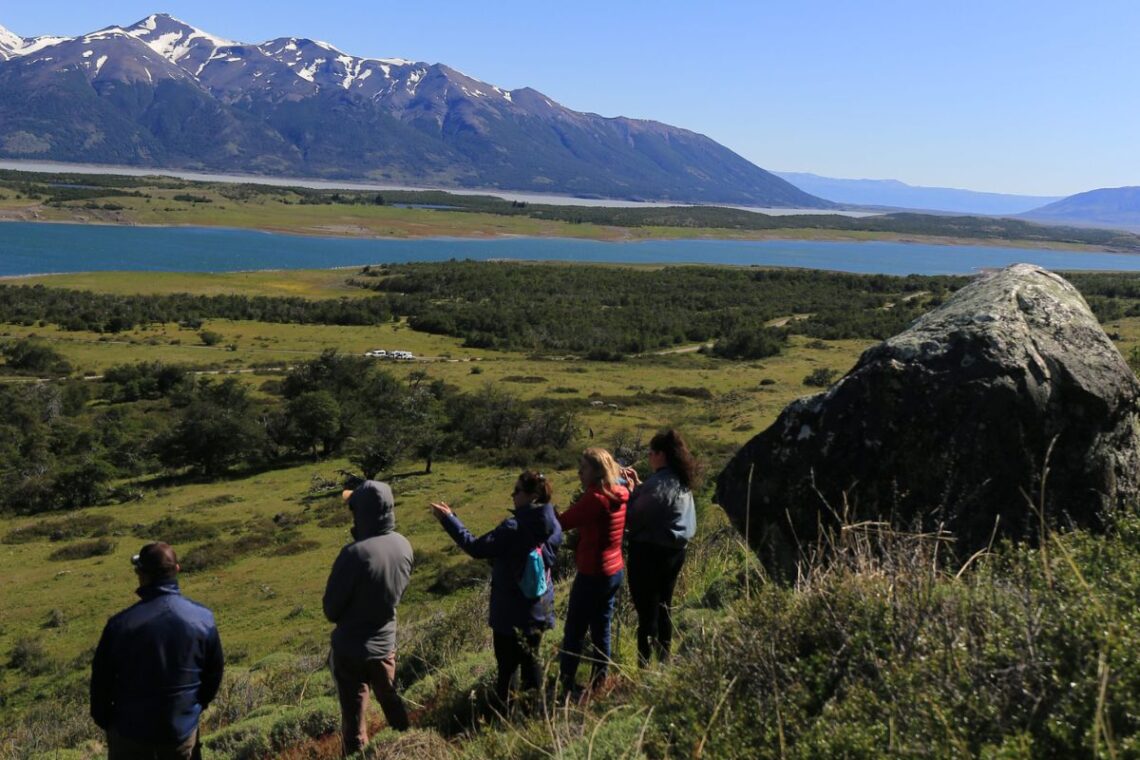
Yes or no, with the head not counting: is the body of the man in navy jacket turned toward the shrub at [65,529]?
yes

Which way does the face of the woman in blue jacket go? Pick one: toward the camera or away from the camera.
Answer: away from the camera

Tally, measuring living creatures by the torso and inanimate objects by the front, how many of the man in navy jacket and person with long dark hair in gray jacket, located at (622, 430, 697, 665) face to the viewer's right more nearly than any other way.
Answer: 0

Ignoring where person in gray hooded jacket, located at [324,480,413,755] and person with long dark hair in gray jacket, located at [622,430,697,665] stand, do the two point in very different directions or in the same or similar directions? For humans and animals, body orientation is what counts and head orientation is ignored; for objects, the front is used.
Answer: same or similar directions

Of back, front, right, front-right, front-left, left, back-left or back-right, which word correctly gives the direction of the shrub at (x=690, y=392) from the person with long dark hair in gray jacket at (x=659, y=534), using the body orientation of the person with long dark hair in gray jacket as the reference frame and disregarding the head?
front-right

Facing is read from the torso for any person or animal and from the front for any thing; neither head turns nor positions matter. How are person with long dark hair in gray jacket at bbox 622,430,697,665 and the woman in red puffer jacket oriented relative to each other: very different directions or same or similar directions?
same or similar directions

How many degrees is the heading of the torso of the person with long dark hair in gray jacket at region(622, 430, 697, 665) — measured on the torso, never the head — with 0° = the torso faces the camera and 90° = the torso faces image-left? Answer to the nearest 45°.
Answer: approximately 135°

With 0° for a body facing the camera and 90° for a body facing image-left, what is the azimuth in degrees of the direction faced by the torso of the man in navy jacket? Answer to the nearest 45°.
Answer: approximately 180°

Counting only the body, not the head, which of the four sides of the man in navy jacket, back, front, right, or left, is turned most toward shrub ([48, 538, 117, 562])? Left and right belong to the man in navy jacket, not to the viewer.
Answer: front

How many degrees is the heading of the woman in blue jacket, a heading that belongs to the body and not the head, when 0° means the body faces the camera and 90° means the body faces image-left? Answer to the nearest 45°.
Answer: approximately 135°
